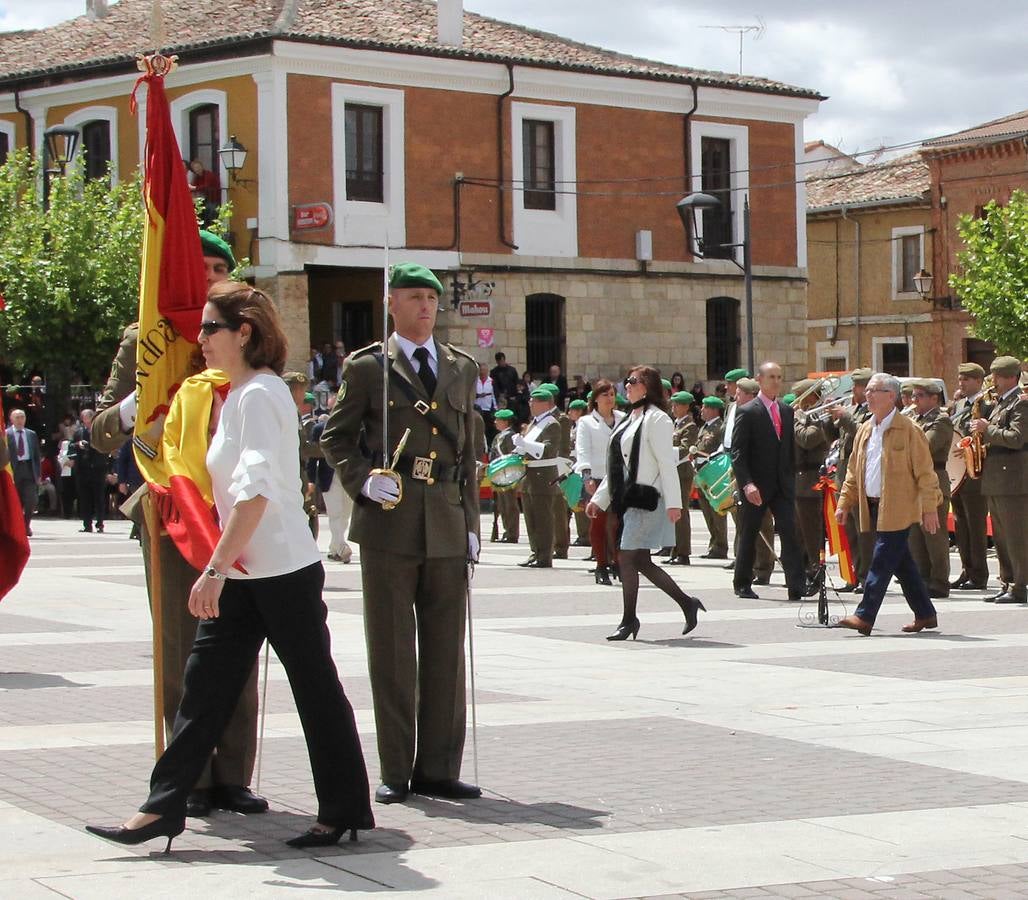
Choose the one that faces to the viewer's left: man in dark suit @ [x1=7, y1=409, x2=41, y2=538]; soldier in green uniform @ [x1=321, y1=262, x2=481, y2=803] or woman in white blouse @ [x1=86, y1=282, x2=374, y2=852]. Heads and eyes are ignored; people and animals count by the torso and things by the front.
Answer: the woman in white blouse

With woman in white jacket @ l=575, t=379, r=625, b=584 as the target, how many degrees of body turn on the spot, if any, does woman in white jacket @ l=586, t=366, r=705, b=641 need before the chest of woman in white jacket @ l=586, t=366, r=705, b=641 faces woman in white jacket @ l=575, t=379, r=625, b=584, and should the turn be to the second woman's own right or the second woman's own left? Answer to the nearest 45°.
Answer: approximately 90° to the second woman's own right

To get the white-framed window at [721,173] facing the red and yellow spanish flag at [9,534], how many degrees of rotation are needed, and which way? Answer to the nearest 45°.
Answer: approximately 45° to its right

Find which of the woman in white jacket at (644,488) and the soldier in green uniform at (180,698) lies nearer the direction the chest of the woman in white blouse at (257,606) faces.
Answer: the soldier in green uniform

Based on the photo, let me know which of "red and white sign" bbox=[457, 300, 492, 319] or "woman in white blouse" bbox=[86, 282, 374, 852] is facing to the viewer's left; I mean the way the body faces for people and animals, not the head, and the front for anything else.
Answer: the woman in white blouse

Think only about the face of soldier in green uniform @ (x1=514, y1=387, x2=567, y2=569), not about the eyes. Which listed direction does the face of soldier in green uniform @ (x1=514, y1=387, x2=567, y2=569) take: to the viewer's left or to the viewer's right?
to the viewer's left

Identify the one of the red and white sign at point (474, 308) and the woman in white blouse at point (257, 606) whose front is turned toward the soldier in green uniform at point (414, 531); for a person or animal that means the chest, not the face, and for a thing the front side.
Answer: the red and white sign
